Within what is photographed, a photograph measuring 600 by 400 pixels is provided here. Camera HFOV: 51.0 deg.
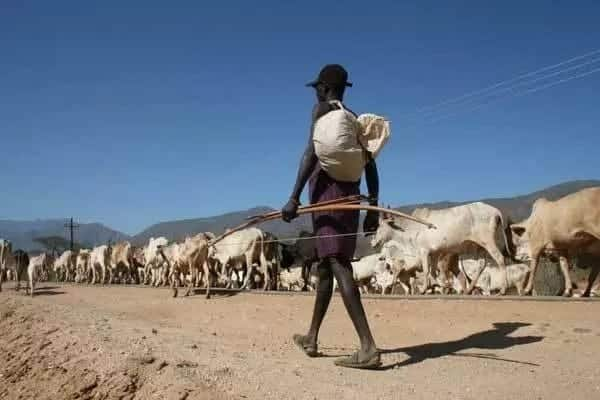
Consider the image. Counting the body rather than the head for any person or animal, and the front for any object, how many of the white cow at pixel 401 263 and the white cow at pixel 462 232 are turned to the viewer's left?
2

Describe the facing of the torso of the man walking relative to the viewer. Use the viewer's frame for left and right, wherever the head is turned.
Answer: facing away from the viewer and to the left of the viewer

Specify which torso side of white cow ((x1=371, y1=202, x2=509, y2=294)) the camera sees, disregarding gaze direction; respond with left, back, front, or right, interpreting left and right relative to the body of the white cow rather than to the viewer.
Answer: left

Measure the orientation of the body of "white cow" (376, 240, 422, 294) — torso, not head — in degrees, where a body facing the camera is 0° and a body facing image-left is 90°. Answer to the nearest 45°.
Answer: approximately 90°

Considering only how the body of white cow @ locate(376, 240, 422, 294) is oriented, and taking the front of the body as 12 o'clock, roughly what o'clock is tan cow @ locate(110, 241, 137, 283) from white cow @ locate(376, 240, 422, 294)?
tan cow @ locate(110, 241, 137, 283) is roughly at 1 o'clock from white cow @ locate(376, 240, 422, 294).

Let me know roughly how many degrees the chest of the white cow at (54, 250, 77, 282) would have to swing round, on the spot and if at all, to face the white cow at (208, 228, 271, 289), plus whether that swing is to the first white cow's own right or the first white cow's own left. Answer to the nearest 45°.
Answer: approximately 135° to the first white cow's own left

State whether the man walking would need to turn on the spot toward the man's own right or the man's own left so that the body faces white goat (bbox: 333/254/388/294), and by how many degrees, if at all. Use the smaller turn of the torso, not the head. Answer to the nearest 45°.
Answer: approximately 45° to the man's own right

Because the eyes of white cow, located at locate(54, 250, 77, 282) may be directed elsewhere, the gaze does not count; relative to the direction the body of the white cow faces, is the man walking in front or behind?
behind

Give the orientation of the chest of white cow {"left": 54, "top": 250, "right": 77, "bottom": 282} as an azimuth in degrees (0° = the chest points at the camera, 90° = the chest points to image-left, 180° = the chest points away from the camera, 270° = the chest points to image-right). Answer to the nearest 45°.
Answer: approximately 135°

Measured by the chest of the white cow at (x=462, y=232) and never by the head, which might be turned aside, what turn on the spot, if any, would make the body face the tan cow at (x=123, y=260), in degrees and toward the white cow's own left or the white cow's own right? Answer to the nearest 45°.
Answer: approximately 45° to the white cow's own right
